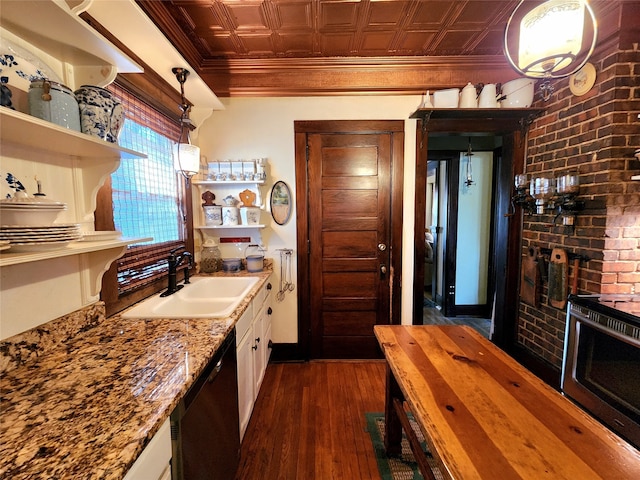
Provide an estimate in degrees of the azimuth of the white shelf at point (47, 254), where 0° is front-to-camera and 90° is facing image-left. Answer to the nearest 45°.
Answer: approximately 315°

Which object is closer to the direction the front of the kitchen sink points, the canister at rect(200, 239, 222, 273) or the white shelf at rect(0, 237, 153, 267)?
the canister

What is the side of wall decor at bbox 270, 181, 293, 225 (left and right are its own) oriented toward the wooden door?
left

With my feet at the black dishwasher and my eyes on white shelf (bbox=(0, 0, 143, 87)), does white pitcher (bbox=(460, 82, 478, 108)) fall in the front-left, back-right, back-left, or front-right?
back-right

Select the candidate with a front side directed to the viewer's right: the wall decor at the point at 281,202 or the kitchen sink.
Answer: the kitchen sink

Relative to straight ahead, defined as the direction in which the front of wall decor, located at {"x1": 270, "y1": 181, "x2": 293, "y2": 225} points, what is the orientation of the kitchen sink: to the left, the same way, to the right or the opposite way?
to the left

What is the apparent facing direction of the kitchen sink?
to the viewer's right

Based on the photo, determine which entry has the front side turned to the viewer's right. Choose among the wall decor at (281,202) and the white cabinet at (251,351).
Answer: the white cabinet

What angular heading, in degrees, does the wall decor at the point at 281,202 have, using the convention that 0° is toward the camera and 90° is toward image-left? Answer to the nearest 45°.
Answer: approximately 0°

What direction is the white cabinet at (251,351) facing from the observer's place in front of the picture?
facing to the right of the viewer
